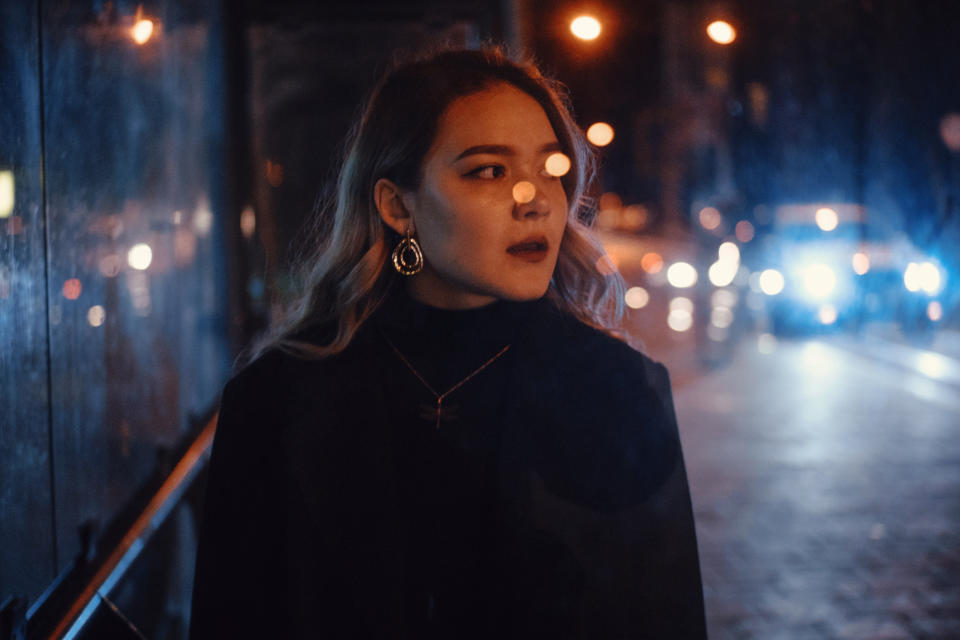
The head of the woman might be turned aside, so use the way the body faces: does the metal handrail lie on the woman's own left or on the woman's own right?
on the woman's own right

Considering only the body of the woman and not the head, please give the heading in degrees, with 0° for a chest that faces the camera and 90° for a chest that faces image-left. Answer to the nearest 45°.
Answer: approximately 0°
